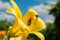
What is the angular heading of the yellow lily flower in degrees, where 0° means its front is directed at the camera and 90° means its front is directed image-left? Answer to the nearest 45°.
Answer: approximately 315°
